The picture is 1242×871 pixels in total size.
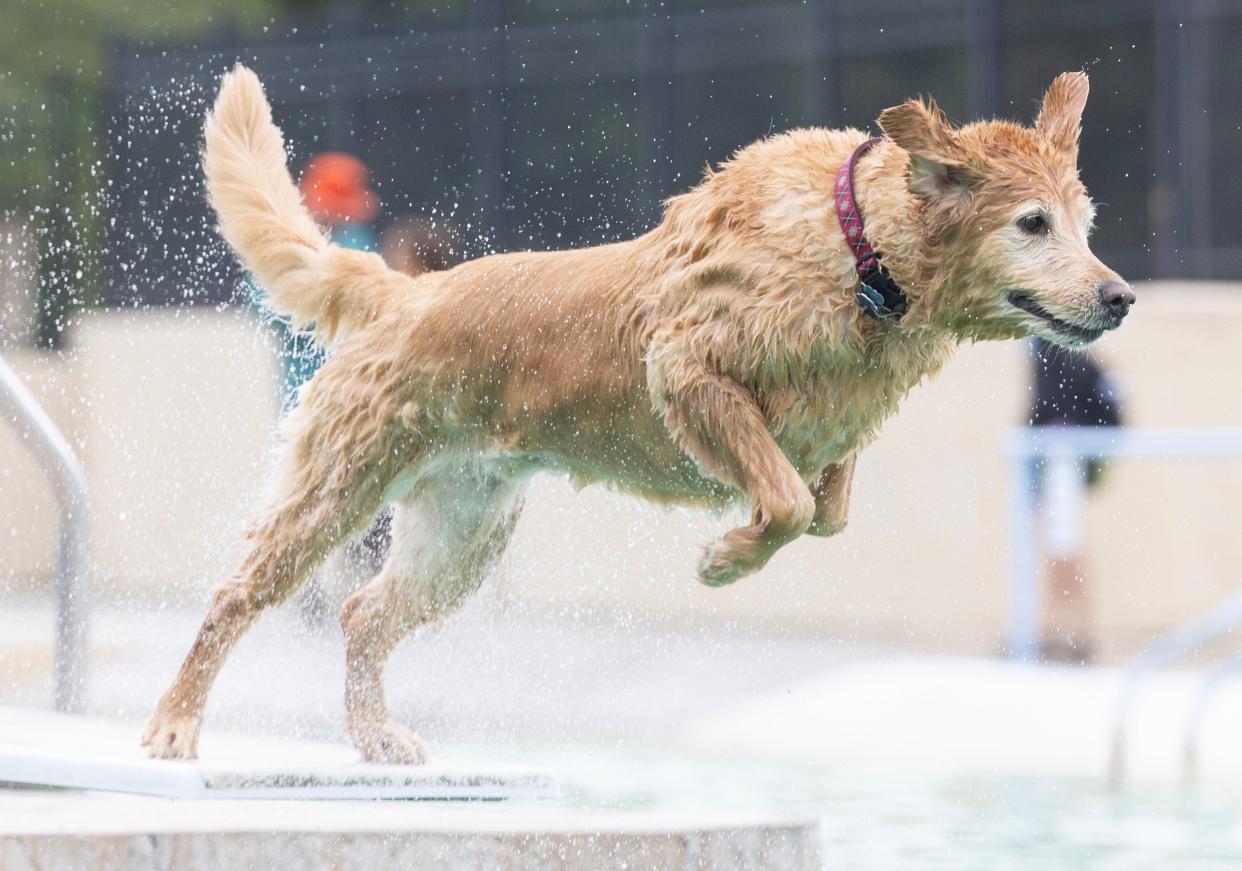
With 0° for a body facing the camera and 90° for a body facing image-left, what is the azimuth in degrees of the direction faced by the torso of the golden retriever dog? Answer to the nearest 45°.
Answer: approximately 270°

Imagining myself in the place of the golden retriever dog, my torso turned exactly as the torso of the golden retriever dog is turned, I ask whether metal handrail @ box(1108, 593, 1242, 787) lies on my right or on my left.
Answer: on my left

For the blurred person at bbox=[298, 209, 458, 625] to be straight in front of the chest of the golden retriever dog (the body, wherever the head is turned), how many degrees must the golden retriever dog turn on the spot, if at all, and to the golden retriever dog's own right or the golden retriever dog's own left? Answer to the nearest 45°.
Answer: approximately 90° to the golden retriever dog's own left

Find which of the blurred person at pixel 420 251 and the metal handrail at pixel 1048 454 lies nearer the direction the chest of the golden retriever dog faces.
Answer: the metal handrail

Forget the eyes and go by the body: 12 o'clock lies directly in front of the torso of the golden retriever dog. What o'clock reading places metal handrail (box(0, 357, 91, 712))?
The metal handrail is roughly at 7 o'clock from the golden retriever dog.

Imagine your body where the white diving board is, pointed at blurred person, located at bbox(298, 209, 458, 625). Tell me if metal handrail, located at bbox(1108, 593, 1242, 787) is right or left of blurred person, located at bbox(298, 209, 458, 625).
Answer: right

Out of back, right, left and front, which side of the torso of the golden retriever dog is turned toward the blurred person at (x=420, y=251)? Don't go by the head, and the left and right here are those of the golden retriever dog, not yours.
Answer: left

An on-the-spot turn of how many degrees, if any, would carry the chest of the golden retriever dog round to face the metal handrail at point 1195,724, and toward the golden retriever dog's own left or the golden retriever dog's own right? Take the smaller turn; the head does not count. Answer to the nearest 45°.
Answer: approximately 45° to the golden retriever dog's own left

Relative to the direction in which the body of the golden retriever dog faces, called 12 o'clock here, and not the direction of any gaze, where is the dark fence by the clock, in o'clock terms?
The dark fence is roughly at 9 o'clock from the golden retriever dog.
